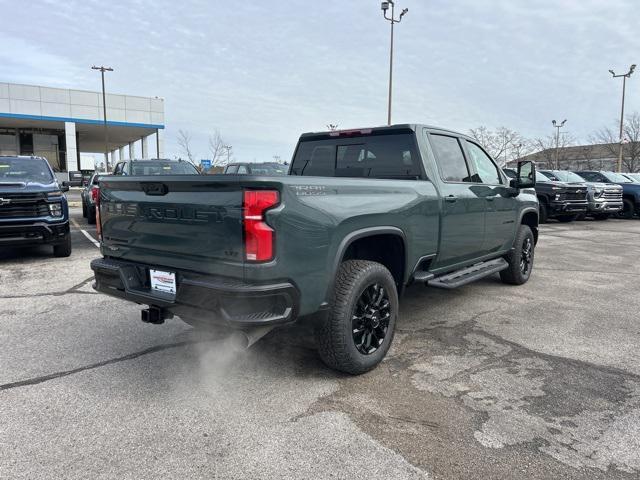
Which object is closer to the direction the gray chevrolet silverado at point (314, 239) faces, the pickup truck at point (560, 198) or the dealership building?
the pickup truck

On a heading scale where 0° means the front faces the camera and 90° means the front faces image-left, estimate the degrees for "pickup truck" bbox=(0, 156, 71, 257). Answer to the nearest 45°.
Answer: approximately 0°

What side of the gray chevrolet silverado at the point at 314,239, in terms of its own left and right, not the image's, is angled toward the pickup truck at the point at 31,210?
left

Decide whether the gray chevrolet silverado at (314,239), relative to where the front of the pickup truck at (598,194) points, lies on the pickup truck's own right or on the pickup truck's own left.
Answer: on the pickup truck's own right

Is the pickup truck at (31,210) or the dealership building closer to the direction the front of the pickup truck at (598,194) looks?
the pickup truck

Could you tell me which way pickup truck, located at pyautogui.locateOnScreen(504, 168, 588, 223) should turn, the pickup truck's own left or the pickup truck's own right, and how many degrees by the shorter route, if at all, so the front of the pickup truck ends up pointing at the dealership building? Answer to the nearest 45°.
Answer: approximately 135° to the pickup truck's own right

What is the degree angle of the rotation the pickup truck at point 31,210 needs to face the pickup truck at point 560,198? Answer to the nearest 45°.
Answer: approximately 90° to its left

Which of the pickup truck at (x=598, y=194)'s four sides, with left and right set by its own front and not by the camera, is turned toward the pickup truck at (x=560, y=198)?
right

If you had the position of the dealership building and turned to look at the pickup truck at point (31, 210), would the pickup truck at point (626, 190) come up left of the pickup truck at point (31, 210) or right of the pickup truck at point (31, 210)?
left

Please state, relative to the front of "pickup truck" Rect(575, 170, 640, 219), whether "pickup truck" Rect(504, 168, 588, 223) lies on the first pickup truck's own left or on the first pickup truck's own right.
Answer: on the first pickup truck's own right

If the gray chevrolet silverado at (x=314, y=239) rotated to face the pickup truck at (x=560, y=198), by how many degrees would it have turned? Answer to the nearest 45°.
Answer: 0° — it already faces it

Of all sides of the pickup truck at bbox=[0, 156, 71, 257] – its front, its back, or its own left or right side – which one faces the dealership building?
back

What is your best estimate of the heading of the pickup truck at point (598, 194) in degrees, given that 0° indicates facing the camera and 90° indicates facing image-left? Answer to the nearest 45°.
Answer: approximately 315°

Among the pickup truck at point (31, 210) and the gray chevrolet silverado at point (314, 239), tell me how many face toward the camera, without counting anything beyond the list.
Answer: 1
